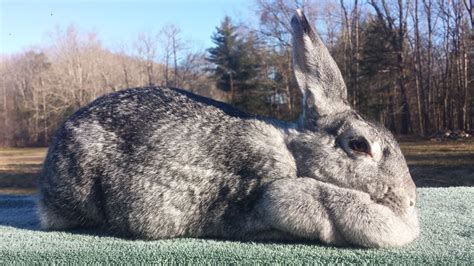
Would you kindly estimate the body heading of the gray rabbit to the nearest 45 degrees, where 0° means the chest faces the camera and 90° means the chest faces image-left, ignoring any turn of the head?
approximately 270°
